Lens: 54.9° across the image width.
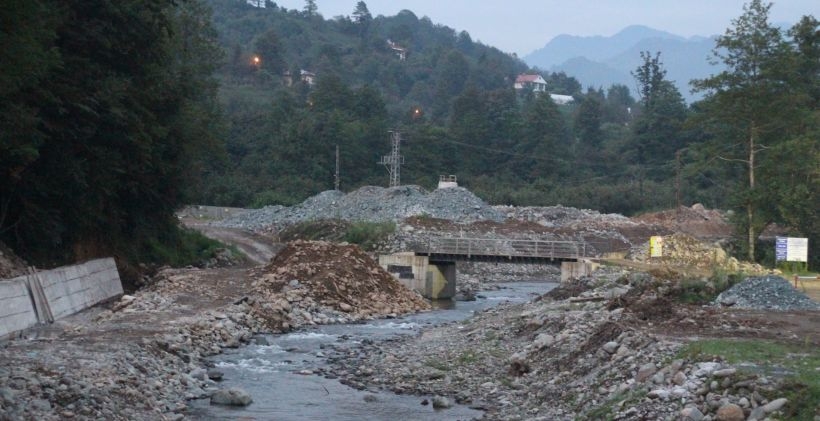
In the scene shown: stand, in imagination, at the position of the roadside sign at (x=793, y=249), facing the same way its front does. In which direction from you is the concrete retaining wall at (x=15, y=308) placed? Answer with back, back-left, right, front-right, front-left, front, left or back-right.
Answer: front-right

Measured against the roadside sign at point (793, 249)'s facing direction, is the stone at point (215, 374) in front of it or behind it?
in front

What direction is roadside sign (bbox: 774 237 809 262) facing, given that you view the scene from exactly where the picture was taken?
facing the viewer

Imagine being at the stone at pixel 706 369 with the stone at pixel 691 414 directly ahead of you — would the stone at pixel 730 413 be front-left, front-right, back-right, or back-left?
front-left

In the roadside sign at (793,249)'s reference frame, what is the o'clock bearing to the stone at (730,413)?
The stone is roughly at 12 o'clock from the roadside sign.

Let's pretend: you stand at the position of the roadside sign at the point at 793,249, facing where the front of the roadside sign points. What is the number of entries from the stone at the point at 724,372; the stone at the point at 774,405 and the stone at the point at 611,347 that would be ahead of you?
3

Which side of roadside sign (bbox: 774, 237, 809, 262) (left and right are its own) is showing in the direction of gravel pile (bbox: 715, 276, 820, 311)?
front

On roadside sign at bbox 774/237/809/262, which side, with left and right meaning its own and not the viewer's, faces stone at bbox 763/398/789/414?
front

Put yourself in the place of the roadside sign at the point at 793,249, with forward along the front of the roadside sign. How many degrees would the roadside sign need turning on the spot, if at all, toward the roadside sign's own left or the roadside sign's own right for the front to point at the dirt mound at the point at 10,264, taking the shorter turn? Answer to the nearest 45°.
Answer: approximately 45° to the roadside sign's own right

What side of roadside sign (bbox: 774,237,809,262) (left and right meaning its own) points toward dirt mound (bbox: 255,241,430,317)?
right

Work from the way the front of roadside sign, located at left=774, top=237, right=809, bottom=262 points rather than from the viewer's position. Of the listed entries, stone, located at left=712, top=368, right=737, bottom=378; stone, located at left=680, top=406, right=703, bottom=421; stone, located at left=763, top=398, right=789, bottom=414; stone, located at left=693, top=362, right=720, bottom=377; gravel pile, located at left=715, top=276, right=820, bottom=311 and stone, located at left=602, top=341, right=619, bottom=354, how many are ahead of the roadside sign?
6

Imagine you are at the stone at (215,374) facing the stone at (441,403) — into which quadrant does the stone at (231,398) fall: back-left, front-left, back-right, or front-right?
front-right

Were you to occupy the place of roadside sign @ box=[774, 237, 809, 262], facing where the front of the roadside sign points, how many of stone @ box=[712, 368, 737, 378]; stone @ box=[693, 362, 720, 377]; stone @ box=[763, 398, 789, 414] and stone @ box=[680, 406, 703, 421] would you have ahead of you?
4

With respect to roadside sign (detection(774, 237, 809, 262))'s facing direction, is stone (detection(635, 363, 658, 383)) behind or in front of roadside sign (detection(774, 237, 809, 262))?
in front

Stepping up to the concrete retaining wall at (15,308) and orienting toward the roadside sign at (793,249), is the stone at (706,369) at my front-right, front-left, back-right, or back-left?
front-right

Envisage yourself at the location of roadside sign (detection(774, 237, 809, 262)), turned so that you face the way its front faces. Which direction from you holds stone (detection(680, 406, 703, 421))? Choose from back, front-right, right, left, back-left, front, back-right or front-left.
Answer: front
